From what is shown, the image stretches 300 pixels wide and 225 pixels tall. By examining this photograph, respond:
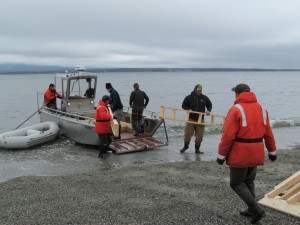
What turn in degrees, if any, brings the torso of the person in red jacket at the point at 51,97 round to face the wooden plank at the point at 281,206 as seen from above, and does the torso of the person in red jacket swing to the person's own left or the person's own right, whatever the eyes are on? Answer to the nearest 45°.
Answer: approximately 45° to the person's own right

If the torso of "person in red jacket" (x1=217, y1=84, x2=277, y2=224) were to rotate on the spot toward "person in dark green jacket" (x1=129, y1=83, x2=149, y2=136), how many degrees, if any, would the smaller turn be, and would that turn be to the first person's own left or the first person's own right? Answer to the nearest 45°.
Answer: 0° — they already face them

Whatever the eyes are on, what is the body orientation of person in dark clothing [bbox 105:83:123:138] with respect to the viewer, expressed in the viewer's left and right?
facing to the left of the viewer

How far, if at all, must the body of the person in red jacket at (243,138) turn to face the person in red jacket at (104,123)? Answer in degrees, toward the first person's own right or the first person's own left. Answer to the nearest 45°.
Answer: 0° — they already face them

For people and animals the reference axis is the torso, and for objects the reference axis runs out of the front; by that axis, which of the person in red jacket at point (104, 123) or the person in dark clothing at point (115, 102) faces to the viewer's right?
the person in red jacket

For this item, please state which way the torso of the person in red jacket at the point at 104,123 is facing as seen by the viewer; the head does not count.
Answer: to the viewer's right

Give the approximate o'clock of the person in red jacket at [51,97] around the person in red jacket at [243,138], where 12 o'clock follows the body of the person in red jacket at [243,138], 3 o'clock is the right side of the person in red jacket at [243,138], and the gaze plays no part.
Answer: the person in red jacket at [51,97] is roughly at 12 o'clock from the person in red jacket at [243,138].

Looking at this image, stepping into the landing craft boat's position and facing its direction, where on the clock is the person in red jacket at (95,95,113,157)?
The person in red jacket is roughly at 1 o'clock from the landing craft boat.
